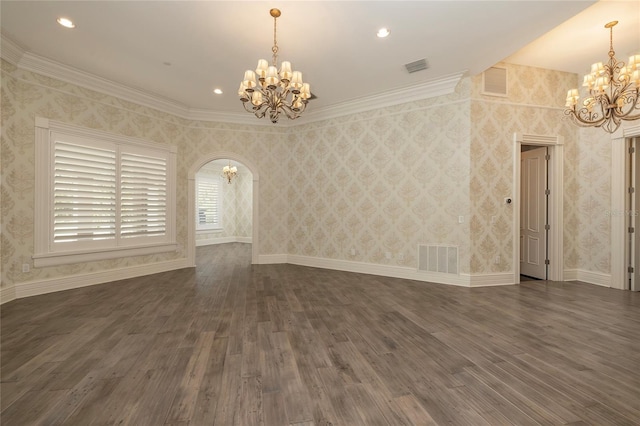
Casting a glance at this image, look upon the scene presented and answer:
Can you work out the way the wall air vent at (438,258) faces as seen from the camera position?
facing the viewer and to the left of the viewer

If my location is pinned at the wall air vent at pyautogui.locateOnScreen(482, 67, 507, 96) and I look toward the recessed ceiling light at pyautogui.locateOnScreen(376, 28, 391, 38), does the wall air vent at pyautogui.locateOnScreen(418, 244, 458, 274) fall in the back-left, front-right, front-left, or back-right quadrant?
front-right

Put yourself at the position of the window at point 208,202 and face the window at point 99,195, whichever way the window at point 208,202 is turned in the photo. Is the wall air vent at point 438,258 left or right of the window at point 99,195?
left

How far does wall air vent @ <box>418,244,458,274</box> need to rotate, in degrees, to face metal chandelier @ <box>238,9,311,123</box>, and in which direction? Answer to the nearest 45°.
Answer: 0° — it already faces it

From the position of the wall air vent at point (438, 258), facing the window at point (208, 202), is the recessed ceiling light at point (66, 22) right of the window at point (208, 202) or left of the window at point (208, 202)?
left

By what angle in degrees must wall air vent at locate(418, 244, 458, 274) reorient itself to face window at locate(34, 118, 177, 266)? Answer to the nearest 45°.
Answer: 0° — it already faces it

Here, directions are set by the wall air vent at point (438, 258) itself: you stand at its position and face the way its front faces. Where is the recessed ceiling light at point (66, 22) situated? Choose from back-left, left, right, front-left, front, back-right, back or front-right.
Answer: front

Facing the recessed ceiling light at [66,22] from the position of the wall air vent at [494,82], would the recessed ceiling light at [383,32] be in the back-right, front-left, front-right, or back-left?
front-left

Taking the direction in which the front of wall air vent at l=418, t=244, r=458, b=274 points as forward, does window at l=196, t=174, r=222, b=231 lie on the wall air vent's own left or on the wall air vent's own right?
on the wall air vent's own right
